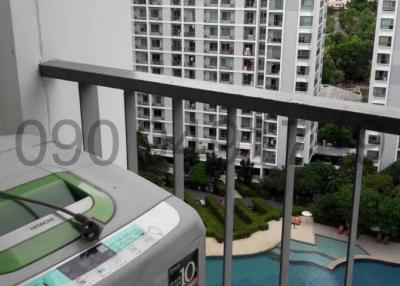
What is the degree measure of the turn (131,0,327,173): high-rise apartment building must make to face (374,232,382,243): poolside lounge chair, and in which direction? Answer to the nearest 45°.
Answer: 0° — it already faces it

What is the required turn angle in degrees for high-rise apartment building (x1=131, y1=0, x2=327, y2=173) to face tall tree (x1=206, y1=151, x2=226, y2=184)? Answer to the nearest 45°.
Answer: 0° — it already faces it

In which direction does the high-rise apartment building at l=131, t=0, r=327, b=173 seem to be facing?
toward the camera

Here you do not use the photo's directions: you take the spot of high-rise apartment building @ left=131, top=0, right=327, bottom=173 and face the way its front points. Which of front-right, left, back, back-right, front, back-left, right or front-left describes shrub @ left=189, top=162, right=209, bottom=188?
front

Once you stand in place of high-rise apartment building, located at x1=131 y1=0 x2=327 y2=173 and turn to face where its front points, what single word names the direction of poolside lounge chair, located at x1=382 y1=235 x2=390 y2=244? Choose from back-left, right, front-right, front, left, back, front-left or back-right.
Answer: front

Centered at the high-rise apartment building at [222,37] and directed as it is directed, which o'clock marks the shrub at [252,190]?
The shrub is roughly at 12 o'clock from the high-rise apartment building.

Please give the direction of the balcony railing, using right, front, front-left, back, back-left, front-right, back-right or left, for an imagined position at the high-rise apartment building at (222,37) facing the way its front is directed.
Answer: front

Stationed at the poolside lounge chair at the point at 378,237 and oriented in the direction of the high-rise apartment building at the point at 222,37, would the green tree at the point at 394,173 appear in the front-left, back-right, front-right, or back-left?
front-right

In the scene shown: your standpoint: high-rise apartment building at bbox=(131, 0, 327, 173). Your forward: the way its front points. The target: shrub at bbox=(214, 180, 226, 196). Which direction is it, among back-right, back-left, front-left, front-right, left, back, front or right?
front

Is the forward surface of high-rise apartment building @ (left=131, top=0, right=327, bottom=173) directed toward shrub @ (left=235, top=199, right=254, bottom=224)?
yes
